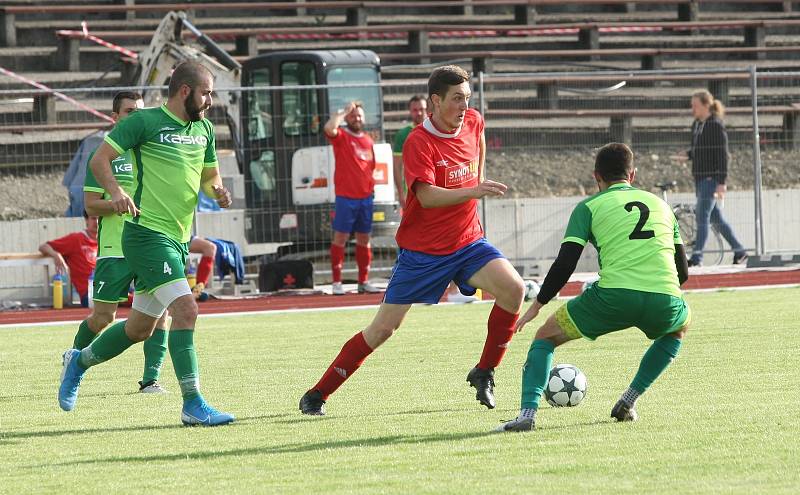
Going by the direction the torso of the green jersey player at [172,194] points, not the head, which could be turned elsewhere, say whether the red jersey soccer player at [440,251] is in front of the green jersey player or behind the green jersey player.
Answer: in front

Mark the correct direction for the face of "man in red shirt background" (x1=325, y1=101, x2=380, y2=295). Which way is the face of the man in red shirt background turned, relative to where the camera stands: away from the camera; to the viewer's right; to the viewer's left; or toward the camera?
toward the camera

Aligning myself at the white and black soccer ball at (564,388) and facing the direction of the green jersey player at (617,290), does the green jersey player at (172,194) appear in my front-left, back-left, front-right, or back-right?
back-right

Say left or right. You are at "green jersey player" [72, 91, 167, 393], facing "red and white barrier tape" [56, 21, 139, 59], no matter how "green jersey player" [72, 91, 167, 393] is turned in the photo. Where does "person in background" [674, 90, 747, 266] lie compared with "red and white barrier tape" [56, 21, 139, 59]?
right

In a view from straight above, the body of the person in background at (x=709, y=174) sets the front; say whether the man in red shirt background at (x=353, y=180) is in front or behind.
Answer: in front

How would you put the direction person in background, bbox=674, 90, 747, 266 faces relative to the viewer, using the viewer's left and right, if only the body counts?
facing to the left of the viewer

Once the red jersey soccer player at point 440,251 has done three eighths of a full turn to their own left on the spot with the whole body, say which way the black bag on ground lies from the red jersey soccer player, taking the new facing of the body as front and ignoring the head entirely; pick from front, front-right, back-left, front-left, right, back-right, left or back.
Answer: front

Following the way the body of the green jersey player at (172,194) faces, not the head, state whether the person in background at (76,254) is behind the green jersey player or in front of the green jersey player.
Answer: behind

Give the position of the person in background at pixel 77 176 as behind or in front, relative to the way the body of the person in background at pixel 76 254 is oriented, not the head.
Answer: behind

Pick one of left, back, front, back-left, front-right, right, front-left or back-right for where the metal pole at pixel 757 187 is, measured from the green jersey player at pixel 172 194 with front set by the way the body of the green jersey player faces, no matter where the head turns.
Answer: left

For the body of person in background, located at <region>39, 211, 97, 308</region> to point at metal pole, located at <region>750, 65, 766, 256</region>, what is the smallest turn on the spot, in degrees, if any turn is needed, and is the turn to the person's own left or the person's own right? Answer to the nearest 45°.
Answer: approximately 90° to the person's own left

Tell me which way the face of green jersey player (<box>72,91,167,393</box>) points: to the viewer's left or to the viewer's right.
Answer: to the viewer's right

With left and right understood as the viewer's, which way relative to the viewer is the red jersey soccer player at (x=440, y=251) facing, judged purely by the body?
facing the viewer and to the right of the viewer
